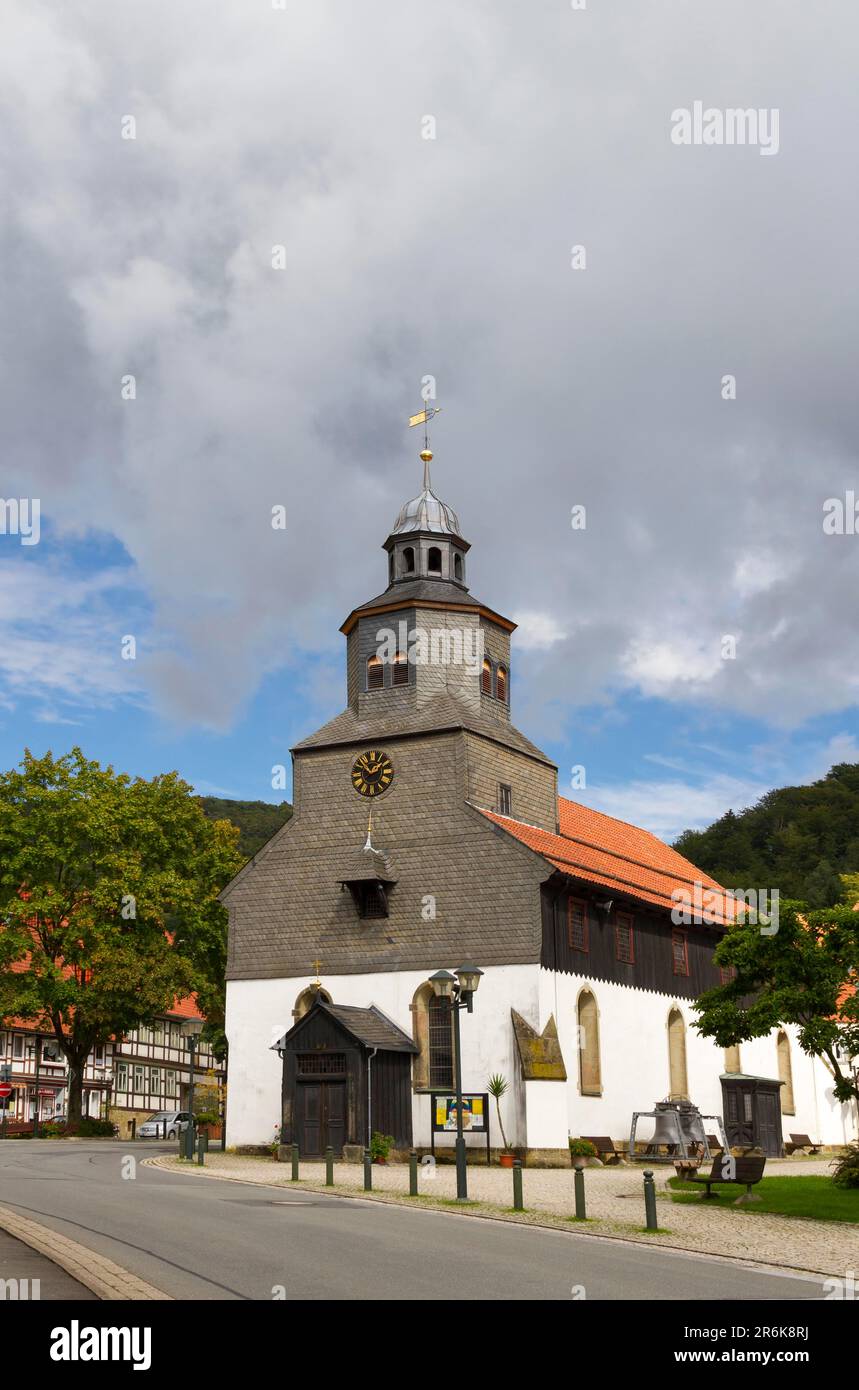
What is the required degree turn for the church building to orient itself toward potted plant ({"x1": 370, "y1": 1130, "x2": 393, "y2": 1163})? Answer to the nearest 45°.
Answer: approximately 45° to its left

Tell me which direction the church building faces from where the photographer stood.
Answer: facing the viewer and to the left of the viewer

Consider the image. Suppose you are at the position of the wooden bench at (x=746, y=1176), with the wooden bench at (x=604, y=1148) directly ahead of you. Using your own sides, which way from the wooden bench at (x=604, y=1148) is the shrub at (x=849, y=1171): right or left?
right

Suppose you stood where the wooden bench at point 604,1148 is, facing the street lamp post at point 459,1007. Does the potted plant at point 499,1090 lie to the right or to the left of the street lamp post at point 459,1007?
right

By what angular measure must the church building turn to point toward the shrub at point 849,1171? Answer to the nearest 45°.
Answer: approximately 90° to its left

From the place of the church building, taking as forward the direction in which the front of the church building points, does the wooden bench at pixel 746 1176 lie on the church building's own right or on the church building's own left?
on the church building's own left

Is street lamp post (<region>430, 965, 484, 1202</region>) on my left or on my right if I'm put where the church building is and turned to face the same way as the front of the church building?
on my left

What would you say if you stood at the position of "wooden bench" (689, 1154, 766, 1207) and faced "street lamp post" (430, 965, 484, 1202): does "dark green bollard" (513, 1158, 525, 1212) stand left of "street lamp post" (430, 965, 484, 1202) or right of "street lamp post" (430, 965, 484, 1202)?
left
